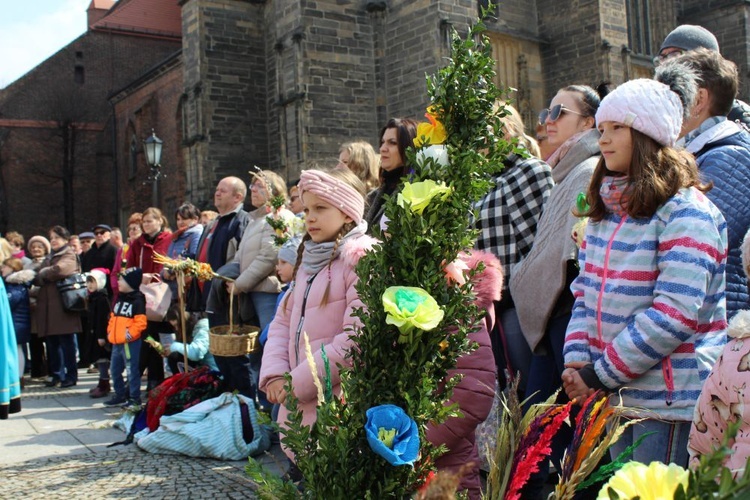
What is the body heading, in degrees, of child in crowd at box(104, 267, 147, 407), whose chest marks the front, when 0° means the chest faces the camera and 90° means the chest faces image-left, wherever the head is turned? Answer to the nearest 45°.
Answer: approximately 45°

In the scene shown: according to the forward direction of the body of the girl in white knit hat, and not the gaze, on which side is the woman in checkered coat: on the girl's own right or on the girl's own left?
on the girl's own right

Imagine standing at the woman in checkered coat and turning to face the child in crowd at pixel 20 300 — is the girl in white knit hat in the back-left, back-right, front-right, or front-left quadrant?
back-left

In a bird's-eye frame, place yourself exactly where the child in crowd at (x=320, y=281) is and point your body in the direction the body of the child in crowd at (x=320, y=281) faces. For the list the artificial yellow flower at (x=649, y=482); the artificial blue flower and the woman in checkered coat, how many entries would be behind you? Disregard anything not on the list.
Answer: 1

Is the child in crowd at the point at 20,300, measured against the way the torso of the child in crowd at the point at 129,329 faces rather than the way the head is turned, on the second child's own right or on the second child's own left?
on the second child's own right

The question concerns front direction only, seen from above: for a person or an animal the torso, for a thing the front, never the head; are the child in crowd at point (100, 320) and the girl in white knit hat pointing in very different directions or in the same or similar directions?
same or similar directions

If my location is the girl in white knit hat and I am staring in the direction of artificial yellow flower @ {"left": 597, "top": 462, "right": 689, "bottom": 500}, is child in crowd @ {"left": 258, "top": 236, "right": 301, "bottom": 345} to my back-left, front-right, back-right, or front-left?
back-right

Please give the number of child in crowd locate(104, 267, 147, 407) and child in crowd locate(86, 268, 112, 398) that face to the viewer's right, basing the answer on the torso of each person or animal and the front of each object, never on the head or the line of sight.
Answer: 0

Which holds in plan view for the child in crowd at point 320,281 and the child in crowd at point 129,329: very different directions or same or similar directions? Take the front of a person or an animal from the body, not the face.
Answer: same or similar directions

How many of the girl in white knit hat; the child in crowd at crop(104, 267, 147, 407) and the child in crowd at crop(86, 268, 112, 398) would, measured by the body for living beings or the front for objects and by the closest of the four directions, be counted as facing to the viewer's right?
0

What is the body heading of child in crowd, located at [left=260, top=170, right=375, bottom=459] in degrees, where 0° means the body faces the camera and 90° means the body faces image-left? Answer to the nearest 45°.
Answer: approximately 45°

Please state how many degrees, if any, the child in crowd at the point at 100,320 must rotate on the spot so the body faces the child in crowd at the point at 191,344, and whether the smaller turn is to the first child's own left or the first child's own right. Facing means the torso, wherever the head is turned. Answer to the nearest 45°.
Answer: approximately 90° to the first child's own left

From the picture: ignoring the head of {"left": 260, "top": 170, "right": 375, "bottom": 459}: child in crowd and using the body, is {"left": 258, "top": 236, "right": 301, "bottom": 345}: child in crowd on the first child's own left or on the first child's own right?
on the first child's own right

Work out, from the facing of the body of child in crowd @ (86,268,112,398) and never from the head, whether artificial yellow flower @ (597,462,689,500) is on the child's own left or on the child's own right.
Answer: on the child's own left

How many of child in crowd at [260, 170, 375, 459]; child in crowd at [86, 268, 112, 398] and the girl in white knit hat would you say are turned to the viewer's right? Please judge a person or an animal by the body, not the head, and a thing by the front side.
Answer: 0

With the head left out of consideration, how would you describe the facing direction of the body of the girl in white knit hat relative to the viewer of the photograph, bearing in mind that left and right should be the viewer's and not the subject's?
facing the viewer and to the left of the viewer

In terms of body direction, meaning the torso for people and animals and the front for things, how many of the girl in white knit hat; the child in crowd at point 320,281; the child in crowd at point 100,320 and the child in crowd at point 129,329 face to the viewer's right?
0
